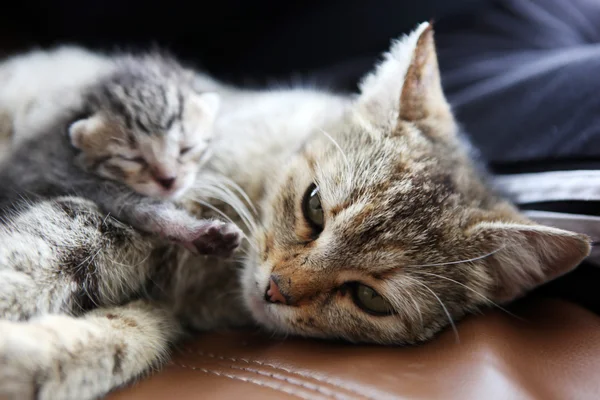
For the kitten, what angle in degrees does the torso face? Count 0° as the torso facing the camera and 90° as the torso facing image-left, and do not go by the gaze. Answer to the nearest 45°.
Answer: approximately 315°
